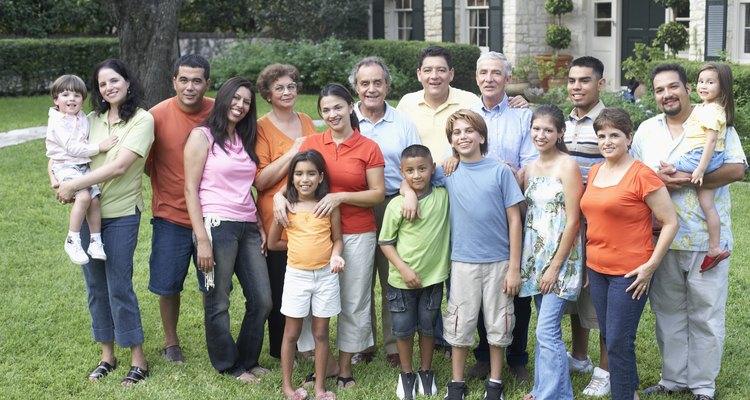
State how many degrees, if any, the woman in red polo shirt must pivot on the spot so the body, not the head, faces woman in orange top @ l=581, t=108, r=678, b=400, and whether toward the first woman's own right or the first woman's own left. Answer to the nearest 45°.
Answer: approximately 90° to the first woman's own left

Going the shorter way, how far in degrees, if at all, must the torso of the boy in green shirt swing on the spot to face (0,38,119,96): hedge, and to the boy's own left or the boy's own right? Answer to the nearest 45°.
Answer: approximately 135° to the boy's own right

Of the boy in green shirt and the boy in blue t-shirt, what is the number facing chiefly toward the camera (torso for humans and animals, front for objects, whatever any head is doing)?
2

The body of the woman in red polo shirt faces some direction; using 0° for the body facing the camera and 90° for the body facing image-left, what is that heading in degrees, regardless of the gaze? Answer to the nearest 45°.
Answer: approximately 45°

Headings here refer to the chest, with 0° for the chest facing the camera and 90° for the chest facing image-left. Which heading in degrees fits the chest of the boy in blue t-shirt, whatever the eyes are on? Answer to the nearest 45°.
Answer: approximately 0°

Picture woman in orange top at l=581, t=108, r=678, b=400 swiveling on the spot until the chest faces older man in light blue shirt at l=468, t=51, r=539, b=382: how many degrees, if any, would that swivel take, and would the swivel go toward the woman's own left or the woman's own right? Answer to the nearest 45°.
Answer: approximately 90° to the woman's own right
